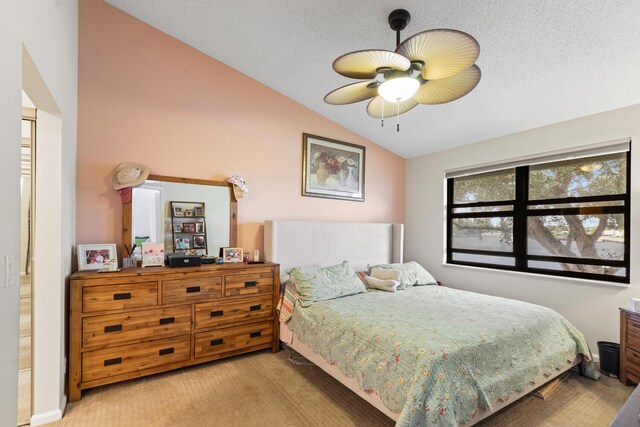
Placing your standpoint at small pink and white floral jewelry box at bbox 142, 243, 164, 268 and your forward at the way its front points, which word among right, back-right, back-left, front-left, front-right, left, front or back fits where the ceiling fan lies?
front-left

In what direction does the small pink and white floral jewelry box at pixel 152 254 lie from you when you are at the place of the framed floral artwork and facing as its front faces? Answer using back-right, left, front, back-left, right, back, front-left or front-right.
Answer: right

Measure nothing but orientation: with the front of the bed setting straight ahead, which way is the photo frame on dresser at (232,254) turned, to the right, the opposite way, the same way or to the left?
the same way

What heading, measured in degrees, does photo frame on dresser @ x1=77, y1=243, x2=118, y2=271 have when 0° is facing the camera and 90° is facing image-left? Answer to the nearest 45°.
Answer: approximately 0°

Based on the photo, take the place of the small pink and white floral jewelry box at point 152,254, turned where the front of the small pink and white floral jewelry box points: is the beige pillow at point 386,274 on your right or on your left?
on your left

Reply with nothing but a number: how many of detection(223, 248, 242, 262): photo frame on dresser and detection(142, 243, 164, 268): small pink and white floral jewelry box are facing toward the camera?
2

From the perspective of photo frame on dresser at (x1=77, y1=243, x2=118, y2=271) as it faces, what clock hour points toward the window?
The window is roughly at 10 o'clock from the photo frame on dresser.

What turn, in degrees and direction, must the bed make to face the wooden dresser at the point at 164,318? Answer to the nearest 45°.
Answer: approximately 135° to its right

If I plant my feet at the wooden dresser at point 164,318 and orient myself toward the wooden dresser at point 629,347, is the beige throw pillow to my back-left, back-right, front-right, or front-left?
front-left

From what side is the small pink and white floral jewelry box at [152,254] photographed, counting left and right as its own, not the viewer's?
front

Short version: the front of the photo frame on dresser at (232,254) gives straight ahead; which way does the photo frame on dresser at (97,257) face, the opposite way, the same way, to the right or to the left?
the same way

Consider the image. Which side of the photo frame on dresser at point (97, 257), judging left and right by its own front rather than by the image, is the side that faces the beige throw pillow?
left

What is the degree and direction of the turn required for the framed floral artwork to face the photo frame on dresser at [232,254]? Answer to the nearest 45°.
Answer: approximately 90° to its right

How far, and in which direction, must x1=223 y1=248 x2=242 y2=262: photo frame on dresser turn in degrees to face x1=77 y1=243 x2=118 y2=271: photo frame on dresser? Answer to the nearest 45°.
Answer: approximately 90° to its right

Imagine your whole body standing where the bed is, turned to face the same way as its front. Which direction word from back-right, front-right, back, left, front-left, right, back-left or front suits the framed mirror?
back-right

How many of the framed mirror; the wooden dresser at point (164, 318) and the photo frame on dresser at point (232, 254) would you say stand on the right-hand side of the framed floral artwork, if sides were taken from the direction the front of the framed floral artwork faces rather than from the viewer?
3

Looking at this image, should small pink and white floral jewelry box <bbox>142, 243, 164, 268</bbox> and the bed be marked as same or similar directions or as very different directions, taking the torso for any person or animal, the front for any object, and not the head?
same or similar directions

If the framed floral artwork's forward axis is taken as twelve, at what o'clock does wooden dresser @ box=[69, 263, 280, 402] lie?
The wooden dresser is roughly at 3 o'clock from the framed floral artwork.

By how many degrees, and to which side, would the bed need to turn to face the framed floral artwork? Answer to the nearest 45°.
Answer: approximately 180°
